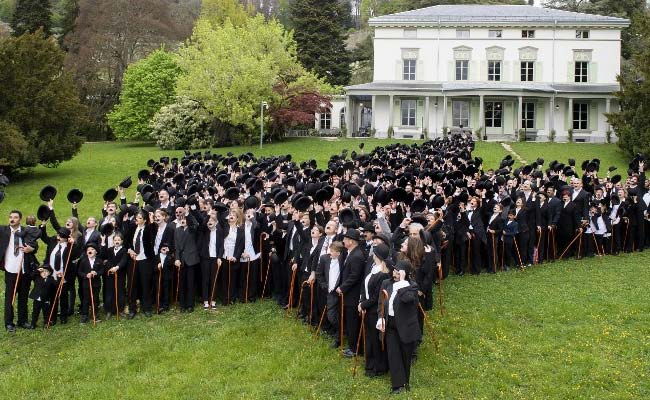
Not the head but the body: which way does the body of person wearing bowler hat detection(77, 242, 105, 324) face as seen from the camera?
toward the camera

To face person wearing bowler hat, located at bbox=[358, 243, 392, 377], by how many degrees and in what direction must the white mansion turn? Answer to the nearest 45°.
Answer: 0° — it already faces them

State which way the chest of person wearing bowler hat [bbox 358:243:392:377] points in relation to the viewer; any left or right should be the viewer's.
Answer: facing the viewer and to the left of the viewer

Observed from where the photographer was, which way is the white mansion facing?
facing the viewer

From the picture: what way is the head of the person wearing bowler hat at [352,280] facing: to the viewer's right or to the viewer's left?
to the viewer's left

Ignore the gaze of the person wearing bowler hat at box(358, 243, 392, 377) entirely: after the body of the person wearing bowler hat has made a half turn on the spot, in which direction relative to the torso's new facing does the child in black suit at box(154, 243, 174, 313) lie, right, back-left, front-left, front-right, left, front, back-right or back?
left

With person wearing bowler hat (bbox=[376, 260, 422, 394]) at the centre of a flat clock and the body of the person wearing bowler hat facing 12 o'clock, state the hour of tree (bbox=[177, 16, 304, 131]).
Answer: The tree is roughly at 4 o'clock from the person wearing bowler hat.
